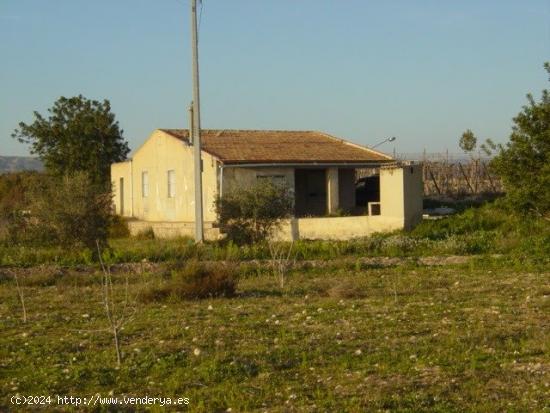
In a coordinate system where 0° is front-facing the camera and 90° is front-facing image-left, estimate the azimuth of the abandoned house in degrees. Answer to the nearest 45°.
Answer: approximately 315°

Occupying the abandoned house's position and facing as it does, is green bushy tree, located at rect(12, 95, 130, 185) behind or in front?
behind

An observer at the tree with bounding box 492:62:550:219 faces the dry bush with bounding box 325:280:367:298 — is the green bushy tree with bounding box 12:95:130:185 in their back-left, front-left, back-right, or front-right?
front-right

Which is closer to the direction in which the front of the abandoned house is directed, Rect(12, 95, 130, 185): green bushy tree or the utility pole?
the utility pole

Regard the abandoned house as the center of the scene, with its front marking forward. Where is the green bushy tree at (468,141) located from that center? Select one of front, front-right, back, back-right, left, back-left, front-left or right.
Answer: left

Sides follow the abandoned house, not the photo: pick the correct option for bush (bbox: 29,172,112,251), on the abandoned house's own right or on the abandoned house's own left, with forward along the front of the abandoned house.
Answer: on the abandoned house's own right

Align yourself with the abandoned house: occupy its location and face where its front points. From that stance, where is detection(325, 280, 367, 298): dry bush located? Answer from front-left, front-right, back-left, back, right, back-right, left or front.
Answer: front-right

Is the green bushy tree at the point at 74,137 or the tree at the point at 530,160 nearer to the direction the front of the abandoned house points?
the tree

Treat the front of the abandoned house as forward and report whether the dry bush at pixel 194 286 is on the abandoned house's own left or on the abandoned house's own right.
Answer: on the abandoned house's own right

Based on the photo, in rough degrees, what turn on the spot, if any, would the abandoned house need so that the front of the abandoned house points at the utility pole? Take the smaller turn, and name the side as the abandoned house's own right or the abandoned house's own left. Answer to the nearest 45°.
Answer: approximately 45° to the abandoned house's own right

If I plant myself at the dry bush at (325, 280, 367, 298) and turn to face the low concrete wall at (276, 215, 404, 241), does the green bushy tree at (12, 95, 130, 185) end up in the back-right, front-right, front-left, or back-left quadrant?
front-left
